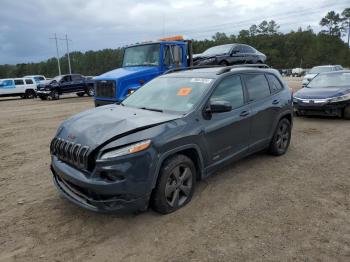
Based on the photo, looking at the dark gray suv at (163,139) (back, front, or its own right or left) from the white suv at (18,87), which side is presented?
right

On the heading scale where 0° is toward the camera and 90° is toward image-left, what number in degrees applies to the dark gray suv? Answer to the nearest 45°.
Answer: approximately 45°

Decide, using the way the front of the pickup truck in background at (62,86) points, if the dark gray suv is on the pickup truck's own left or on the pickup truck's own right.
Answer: on the pickup truck's own left

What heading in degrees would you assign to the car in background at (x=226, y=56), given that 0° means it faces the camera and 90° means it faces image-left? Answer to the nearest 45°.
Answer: approximately 45°

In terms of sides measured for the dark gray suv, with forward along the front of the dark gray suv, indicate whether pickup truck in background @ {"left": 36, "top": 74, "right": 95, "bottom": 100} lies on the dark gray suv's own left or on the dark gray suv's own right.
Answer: on the dark gray suv's own right

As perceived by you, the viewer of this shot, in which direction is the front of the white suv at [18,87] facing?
facing to the left of the viewer

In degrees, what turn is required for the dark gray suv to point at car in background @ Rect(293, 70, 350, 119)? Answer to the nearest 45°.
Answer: approximately 180°
